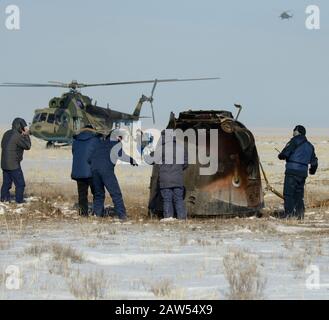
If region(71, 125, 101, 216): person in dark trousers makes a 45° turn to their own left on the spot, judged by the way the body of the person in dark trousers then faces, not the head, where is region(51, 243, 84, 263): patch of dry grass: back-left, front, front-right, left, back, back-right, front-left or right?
back-left

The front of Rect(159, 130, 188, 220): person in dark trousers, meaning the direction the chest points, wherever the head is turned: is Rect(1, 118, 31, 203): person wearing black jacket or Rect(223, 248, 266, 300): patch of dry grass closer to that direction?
the person wearing black jacket

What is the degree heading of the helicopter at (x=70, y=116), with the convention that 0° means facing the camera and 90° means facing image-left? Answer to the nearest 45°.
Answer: approximately 45°

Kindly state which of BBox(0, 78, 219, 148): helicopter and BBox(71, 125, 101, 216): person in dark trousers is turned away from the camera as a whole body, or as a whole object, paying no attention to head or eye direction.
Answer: the person in dark trousers

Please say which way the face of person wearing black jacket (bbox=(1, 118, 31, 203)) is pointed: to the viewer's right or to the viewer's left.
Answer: to the viewer's right

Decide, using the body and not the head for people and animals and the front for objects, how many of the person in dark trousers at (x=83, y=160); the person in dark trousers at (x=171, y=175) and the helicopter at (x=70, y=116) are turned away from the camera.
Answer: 2

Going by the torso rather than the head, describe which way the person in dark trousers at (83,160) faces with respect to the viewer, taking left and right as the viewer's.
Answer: facing away from the viewer

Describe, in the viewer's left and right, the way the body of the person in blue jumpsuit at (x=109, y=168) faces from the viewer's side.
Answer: facing away from the viewer and to the right of the viewer

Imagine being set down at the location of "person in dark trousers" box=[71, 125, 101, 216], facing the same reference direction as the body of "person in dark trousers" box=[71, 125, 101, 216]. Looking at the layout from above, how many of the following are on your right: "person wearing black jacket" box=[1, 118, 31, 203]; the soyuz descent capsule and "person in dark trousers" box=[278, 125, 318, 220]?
2

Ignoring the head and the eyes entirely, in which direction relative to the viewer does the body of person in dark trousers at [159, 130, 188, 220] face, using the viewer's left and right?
facing away from the viewer

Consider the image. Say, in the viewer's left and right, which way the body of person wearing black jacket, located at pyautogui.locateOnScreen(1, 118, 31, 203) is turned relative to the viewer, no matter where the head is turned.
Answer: facing away from the viewer and to the right of the viewer

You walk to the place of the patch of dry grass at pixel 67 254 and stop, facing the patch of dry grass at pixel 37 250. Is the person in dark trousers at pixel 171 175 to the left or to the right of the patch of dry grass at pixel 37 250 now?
right

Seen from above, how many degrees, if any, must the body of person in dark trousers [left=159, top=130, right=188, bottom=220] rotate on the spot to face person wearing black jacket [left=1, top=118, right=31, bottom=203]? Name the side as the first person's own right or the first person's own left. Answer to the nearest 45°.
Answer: approximately 45° to the first person's own left

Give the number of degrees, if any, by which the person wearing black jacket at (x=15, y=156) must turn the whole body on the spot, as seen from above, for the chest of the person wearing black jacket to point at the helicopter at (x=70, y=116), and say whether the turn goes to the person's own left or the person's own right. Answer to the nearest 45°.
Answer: approximately 45° to the person's own left

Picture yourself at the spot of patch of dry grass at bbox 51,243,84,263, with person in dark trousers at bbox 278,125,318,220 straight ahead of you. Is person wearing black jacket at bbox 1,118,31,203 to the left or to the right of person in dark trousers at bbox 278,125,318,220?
left

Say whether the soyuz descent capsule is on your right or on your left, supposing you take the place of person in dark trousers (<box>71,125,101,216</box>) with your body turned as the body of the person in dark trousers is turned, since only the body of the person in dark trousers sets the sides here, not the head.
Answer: on your right
